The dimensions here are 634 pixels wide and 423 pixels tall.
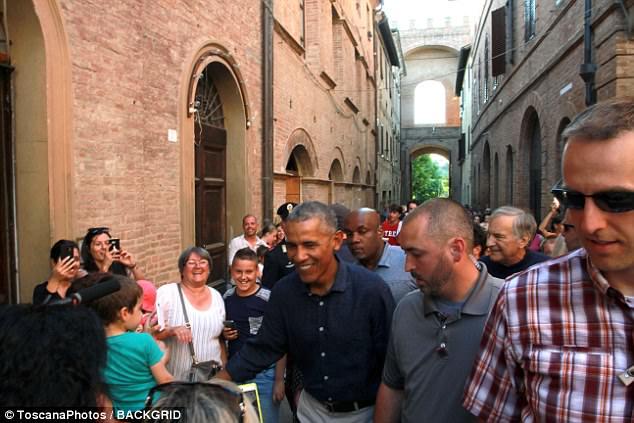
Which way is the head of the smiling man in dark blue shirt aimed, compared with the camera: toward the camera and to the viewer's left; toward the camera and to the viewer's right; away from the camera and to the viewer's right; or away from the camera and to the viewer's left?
toward the camera and to the viewer's left

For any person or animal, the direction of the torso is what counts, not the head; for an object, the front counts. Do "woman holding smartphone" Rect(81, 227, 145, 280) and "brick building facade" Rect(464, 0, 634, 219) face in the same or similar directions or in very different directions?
very different directions

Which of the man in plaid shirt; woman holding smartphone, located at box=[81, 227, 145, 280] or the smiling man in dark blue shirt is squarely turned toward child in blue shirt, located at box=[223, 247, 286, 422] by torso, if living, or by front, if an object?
the woman holding smartphone

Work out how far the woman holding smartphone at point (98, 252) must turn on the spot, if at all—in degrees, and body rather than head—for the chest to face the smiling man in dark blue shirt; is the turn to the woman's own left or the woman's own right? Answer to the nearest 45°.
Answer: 0° — they already face them

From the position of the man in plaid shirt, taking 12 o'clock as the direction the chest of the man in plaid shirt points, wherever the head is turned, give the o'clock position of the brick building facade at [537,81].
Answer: The brick building facade is roughly at 6 o'clock from the man in plaid shirt.

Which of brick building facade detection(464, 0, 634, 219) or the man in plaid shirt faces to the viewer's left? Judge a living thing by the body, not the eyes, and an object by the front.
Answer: the brick building facade

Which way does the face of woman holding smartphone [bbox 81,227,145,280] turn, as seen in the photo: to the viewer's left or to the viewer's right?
to the viewer's right

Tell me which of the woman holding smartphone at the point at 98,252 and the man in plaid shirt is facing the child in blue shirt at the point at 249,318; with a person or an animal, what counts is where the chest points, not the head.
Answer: the woman holding smartphone

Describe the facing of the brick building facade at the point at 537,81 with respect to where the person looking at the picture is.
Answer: facing to the left of the viewer

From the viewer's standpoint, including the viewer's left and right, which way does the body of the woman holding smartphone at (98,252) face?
facing the viewer and to the right of the viewer

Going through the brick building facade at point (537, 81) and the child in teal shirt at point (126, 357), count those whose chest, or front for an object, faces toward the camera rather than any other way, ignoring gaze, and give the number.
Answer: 0

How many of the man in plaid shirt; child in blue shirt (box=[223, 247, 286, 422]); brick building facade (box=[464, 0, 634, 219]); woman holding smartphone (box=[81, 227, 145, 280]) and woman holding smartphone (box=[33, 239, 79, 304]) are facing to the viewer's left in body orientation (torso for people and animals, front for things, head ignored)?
1

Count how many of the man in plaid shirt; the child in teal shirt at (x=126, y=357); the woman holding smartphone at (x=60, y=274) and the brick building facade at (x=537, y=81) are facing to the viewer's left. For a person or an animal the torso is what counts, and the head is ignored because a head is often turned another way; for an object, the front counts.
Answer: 1

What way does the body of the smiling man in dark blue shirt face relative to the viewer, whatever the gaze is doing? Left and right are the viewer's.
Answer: facing the viewer and to the left of the viewer

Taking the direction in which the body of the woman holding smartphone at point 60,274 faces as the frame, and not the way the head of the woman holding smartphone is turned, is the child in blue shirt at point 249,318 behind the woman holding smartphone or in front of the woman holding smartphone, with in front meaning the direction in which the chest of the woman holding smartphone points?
in front

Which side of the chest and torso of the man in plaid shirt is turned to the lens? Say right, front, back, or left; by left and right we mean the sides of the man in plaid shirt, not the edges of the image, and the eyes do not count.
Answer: front

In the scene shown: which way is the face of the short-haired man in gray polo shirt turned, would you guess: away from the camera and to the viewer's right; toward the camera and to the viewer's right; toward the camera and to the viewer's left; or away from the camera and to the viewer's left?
toward the camera and to the viewer's left

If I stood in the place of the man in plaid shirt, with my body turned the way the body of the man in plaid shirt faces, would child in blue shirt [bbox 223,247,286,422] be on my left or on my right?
on my right

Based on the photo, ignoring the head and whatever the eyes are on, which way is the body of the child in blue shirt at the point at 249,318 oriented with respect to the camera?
toward the camera
